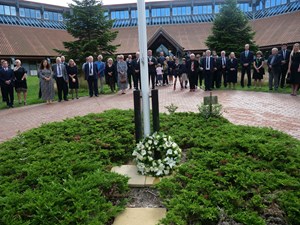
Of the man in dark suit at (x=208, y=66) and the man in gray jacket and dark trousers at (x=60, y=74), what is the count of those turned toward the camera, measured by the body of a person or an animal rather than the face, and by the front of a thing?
2

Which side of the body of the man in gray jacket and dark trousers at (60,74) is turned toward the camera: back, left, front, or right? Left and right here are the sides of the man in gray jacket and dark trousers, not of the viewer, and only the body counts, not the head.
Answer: front

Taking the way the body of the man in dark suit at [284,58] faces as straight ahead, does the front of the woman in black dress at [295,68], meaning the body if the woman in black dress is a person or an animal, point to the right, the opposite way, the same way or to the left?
the same way

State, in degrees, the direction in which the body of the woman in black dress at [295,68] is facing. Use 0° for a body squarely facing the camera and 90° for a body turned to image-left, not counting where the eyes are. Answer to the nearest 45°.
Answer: approximately 45°

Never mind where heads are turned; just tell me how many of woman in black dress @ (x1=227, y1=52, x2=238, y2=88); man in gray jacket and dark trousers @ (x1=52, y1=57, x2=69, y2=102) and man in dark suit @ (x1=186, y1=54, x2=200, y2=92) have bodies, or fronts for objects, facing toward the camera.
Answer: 3

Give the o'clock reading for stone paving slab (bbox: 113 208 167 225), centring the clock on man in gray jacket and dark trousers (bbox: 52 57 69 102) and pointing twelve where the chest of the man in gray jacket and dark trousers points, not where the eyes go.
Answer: The stone paving slab is roughly at 12 o'clock from the man in gray jacket and dark trousers.

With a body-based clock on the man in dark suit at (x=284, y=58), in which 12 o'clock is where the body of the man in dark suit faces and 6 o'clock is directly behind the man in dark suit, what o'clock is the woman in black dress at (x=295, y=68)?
The woman in black dress is roughly at 10 o'clock from the man in dark suit.

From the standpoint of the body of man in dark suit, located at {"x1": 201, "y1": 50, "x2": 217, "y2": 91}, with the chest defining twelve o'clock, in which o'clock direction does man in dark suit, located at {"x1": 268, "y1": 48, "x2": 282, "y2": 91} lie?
man in dark suit, located at {"x1": 268, "y1": 48, "x2": 282, "y2": 91} is roughly at 9 o'clock from man in dark suit, located at {"x1": 201, "y1": 50, "x2": 217, "y2": 91}.

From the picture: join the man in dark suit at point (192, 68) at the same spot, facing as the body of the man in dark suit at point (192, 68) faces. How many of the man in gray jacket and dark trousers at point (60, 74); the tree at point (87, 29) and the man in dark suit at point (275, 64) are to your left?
1

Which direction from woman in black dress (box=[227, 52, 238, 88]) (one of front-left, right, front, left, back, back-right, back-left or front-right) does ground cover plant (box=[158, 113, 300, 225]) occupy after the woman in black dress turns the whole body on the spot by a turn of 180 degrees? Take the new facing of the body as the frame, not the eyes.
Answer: back

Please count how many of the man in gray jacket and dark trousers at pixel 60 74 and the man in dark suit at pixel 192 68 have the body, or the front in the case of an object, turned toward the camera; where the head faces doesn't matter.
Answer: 2

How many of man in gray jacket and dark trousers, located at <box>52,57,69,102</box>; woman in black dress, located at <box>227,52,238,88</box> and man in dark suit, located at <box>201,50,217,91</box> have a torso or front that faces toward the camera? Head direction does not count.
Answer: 3

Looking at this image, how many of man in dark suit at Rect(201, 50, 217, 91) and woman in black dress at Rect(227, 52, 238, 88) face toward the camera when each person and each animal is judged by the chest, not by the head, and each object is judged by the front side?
2

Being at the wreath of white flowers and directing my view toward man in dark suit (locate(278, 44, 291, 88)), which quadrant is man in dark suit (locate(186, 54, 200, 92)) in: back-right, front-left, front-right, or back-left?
front-left

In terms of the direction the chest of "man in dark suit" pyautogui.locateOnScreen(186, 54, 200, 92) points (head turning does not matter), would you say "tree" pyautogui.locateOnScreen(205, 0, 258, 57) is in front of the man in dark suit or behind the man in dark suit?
behind

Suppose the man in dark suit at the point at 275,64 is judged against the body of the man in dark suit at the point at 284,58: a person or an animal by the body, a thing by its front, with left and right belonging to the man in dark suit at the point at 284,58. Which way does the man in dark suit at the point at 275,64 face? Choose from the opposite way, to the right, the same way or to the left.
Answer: the same way

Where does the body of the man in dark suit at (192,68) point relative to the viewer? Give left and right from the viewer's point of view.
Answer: facing the viewer

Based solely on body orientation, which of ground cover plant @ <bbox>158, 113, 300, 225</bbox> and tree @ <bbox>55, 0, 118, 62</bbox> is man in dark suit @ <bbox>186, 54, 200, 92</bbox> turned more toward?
the ground cover plant

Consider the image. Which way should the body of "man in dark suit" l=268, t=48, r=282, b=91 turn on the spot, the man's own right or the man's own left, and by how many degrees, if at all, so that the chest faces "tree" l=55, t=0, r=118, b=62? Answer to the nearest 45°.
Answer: approximately 45° to the man's own right

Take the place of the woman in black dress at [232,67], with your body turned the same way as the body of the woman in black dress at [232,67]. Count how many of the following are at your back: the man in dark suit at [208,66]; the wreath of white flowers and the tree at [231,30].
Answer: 1

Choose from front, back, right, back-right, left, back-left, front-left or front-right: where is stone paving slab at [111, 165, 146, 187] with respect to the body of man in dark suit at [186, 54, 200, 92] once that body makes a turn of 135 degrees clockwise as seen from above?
back-left

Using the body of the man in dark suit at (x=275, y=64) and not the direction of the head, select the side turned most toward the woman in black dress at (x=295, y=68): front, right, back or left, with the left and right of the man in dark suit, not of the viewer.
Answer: left
